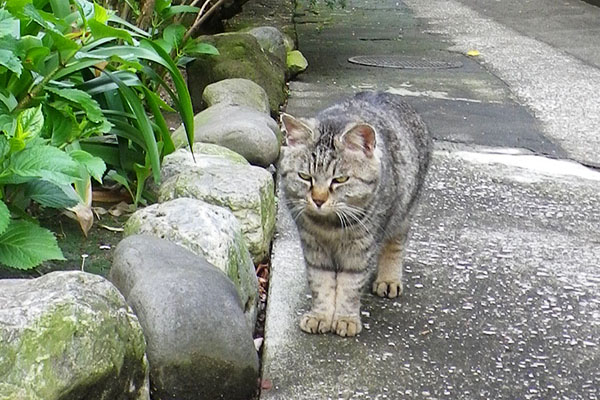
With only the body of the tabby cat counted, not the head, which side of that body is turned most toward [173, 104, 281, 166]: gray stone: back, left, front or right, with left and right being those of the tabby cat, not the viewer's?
right

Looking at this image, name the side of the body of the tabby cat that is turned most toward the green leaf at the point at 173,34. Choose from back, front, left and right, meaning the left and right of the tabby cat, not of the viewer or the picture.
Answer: right

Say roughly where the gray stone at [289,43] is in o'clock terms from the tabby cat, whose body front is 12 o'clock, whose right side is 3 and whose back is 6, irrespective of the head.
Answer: The gray stone is roughly at 4 o'clock from the tabby cat.

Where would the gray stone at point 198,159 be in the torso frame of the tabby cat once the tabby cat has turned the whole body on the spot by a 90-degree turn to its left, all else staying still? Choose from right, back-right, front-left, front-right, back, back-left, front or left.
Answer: back

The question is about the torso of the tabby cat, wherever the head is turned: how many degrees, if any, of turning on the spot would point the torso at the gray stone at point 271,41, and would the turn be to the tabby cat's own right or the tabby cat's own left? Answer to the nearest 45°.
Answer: approximately 135° to the tabby cat's own right

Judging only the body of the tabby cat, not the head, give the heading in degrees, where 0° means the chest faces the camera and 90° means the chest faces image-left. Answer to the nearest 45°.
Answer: approximately 45°

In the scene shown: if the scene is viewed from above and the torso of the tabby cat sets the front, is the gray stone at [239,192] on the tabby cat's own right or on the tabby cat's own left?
on the tabby cat's own right

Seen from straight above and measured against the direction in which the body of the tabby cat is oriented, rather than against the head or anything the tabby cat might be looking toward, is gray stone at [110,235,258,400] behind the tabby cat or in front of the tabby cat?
in front

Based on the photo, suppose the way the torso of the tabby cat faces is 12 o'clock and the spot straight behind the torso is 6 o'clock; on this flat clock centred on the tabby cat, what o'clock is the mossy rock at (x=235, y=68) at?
The mossy rock is roughly at 4 o'clock from the tabby cat.

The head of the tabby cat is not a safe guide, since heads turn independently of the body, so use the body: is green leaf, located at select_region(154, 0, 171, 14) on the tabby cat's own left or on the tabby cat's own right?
on the tabby cat's own right
